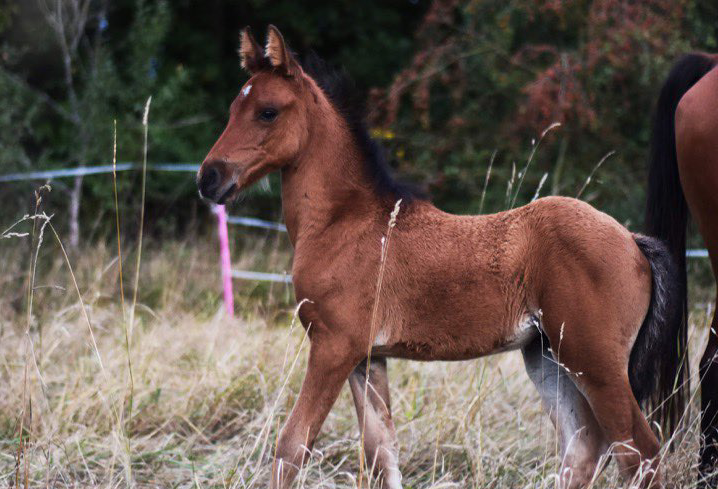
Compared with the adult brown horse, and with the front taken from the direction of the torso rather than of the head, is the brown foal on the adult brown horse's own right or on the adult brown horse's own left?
on the adult brown horse's own right

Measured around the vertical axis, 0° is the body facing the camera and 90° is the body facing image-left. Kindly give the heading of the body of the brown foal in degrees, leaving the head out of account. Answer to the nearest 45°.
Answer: approximately 90°

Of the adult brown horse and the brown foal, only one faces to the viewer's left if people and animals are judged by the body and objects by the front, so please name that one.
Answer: the brown foal

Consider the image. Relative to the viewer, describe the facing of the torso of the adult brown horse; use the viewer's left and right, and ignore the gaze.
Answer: facing to the right of the viewer

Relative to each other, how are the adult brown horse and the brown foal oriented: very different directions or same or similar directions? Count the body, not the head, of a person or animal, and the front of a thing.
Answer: very different directions

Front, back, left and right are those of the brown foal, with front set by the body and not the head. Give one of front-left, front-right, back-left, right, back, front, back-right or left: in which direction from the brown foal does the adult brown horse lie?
back-right

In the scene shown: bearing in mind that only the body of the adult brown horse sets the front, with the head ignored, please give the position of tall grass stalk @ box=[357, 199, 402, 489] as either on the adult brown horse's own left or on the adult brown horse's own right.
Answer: on the adult brown horse's own right

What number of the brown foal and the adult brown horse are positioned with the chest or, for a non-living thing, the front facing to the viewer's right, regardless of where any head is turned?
1
